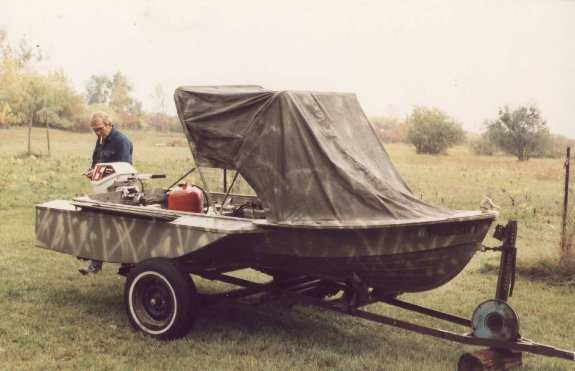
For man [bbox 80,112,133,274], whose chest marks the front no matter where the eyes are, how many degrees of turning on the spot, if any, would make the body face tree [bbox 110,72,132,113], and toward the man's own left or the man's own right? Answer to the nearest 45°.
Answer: approximately 135° to the man's own right

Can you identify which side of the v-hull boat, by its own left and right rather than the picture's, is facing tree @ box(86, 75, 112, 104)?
back

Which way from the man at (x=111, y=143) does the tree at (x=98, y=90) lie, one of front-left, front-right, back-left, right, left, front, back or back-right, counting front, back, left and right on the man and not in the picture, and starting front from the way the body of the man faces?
back-right

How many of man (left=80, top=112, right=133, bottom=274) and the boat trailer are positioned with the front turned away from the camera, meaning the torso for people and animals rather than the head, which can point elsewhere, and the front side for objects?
0

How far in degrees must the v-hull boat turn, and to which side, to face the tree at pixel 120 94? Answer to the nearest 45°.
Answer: approximately 135° to its left

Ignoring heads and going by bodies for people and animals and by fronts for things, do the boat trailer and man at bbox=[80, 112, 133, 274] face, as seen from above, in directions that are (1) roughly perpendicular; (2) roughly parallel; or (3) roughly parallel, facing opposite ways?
roughly perpendicular

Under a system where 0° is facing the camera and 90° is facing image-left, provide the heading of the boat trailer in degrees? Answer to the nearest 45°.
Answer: approximately 315°

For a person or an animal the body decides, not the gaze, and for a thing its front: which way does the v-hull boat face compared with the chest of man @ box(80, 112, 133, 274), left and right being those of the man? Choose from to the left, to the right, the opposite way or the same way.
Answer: to the left

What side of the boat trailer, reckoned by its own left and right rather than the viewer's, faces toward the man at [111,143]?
back
